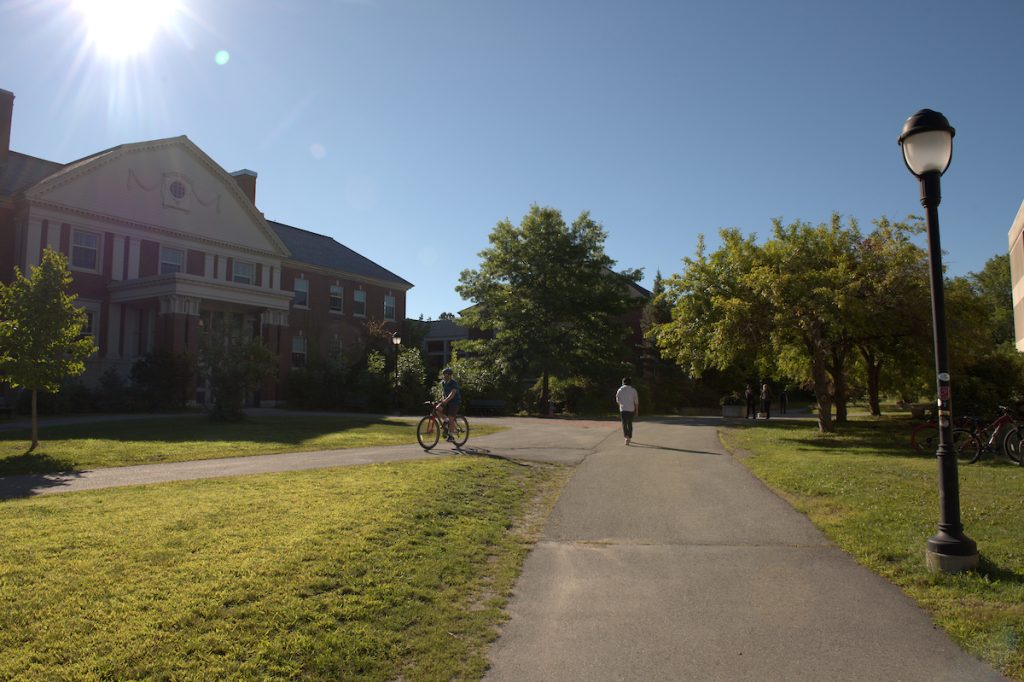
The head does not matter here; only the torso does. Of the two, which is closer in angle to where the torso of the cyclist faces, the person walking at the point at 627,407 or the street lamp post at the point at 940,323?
the street lamp post

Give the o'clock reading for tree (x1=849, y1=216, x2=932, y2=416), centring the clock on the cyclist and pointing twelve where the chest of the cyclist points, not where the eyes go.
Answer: The tree is roughly at 7 o'clock from the cyclist.

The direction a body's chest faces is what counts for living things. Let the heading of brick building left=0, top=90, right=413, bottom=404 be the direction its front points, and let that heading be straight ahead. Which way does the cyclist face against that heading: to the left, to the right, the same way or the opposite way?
to the right

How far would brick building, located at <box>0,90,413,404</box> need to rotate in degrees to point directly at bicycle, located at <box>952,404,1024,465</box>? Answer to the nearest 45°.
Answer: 0° — it already faces it

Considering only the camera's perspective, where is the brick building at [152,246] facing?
facing the viewer and to the right of the viewer

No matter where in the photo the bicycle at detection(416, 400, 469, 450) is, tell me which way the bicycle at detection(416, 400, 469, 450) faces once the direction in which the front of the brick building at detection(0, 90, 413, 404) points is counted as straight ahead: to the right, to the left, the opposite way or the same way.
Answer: to the right

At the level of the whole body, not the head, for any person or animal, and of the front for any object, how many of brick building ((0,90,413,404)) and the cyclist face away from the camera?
0

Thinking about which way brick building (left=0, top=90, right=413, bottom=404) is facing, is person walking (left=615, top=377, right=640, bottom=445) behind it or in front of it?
in front

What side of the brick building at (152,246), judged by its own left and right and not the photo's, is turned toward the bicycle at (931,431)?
front

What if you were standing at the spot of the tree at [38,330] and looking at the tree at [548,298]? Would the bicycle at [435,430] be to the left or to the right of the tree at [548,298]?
right

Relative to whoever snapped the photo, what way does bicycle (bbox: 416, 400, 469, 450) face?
facing the viewer and to the left of the viewer

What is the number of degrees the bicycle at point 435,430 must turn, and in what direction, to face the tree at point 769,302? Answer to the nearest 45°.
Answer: approximately 180°

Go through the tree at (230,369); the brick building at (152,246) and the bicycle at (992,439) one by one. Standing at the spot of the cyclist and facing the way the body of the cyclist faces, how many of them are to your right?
2

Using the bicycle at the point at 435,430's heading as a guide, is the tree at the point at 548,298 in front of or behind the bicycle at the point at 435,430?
behind

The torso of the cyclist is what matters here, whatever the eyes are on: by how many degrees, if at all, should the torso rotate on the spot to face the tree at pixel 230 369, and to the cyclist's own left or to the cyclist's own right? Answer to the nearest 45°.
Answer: approximately 90° to the cyclist's own right
